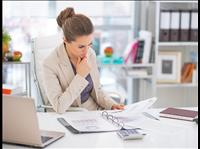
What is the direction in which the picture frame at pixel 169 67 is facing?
toward the camera

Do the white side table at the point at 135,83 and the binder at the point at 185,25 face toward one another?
no

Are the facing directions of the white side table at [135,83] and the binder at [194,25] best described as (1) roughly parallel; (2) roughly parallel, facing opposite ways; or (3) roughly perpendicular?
roughly parallel

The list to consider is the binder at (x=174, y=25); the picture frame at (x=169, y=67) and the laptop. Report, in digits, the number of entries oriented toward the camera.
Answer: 2

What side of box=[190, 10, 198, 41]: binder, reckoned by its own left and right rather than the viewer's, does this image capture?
front

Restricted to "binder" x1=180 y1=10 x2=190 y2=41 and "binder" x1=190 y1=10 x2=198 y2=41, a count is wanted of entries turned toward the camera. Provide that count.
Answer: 2

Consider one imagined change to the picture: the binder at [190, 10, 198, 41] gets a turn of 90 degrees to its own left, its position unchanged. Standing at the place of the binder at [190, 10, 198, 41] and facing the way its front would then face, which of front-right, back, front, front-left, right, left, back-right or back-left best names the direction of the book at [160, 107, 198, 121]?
right

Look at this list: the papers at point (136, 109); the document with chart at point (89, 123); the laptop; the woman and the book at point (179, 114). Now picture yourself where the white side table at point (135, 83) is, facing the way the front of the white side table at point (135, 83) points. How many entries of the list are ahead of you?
5

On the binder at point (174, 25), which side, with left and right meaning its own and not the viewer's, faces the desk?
front

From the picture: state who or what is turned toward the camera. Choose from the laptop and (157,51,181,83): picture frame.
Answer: the picture frame

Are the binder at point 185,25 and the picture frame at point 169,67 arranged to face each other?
no

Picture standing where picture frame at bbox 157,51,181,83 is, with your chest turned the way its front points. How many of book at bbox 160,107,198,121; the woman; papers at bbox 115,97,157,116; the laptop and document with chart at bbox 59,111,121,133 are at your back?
0

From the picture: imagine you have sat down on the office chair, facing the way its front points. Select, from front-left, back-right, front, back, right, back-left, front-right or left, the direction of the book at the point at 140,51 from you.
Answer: left

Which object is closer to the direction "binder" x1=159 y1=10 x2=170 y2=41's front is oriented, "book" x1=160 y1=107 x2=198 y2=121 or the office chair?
the book

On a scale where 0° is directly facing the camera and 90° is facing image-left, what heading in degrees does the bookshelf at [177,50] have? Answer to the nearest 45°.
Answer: approximately 0°

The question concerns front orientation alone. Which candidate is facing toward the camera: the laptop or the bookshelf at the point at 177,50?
the bookshelf

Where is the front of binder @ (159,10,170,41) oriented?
toward the camera

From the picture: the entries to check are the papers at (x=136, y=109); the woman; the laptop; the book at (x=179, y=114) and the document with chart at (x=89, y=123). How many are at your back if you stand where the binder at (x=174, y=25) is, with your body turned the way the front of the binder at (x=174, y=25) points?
0

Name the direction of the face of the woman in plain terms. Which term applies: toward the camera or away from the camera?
toward the camera
